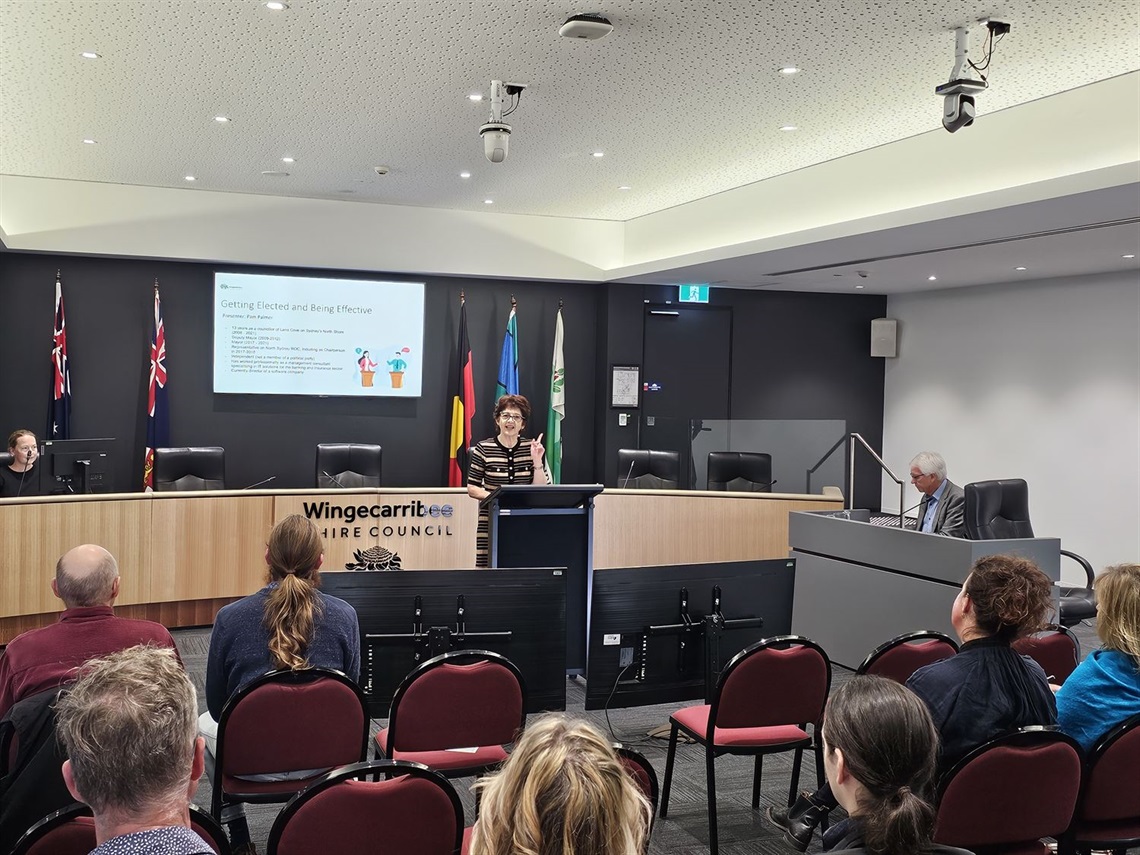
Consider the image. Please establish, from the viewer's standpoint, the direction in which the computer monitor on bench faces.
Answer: facing away from the viewer

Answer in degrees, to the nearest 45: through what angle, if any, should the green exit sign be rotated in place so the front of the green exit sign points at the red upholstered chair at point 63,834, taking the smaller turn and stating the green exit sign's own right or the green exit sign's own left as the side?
0° — it already faces it

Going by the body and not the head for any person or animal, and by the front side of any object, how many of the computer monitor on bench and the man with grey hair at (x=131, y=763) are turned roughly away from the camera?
2

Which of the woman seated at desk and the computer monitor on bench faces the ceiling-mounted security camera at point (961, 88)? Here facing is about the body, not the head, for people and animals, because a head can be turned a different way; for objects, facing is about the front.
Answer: the woman seated at desk

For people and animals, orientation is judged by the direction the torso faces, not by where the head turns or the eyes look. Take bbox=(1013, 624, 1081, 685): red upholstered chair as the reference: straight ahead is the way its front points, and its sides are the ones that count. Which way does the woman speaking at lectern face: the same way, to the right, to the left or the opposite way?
the opposite way

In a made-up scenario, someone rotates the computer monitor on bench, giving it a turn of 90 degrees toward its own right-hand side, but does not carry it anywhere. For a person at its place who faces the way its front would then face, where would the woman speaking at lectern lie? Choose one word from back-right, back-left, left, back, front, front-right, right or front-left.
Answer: front-right

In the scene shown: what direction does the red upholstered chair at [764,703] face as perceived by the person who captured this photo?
facing away from the viewer and to the left of the viewer

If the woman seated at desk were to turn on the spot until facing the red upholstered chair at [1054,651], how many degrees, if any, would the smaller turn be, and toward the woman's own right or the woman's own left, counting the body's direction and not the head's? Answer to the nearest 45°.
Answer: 0° — they already face it

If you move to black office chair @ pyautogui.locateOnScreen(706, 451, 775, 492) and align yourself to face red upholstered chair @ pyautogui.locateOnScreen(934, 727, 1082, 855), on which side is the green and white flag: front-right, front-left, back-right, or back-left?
back-right

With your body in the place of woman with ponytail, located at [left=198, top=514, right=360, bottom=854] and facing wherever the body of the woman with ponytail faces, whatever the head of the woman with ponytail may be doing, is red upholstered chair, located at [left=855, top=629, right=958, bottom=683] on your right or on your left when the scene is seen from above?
on your right

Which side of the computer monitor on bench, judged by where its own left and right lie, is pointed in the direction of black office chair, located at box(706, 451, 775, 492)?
right

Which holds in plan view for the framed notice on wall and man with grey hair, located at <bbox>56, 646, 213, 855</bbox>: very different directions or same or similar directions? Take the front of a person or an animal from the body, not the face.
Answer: very different directions

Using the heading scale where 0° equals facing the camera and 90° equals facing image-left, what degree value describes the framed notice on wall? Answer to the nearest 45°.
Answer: approximately 0°

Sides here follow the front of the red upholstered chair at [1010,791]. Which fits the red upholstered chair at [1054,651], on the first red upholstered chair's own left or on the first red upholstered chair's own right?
on the first red upholstered chair's own right
